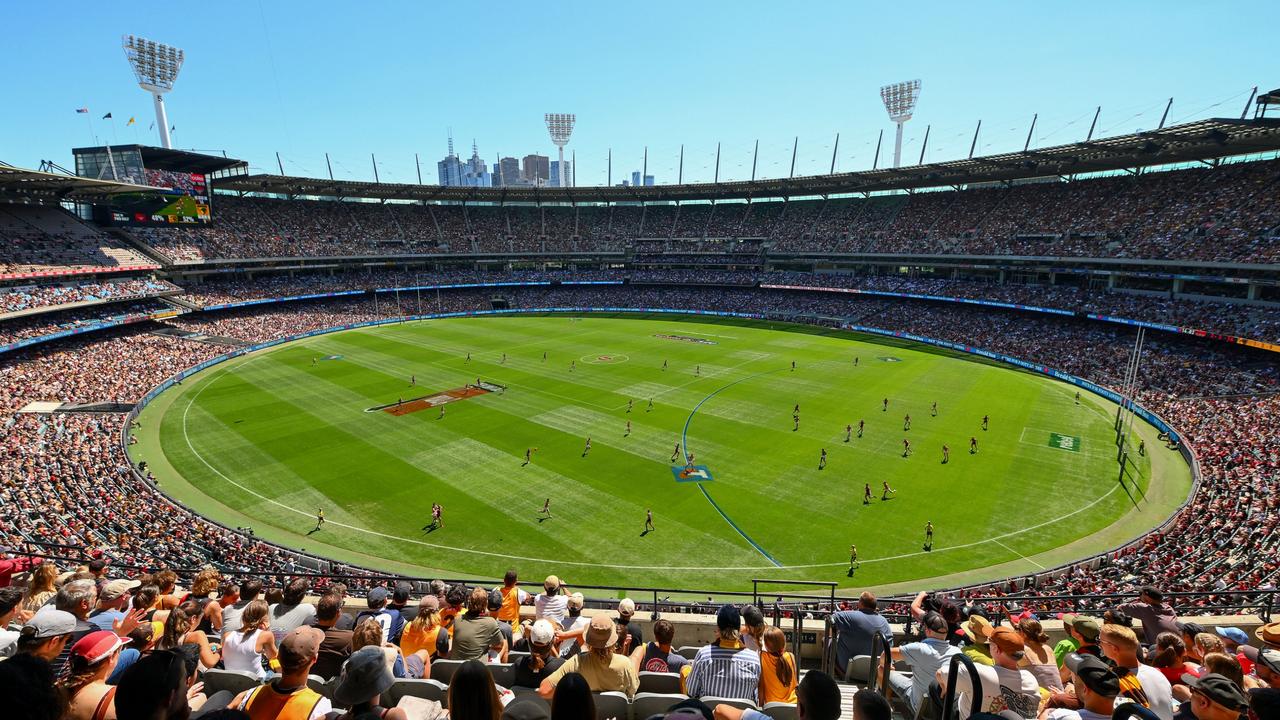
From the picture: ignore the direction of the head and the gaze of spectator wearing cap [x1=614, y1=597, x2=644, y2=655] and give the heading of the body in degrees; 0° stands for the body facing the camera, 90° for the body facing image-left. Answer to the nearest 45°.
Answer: approximately 180°

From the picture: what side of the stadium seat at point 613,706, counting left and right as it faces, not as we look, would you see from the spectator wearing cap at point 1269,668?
right

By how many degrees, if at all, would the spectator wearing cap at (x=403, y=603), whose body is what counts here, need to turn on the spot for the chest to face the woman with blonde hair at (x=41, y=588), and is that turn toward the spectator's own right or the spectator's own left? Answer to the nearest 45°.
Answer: approximately 90° to the spectator's own left

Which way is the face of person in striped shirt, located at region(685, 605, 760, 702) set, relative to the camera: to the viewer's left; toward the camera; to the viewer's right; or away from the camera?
away from the camera

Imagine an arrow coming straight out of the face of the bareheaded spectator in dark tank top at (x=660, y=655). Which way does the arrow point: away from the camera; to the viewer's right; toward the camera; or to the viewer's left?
away from the camera

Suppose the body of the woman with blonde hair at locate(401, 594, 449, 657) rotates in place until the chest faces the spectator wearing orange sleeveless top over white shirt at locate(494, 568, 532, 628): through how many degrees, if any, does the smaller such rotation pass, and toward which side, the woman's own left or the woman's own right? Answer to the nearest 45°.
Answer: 0° — they already face them

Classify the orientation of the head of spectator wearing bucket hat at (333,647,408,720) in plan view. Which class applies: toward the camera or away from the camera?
away from the camera

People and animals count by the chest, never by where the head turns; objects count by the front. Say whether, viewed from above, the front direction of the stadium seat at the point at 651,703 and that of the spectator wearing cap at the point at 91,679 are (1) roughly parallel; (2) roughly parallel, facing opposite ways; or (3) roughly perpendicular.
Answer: roughly parallel

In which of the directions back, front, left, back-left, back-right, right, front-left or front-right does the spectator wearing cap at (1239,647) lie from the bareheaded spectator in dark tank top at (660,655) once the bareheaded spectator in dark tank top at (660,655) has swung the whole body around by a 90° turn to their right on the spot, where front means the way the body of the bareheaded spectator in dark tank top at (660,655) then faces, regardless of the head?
front

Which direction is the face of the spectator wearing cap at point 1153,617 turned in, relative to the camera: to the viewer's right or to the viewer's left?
to the viewer's left

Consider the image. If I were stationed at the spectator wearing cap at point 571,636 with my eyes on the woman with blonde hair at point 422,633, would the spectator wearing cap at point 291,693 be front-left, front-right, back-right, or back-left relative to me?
front-left

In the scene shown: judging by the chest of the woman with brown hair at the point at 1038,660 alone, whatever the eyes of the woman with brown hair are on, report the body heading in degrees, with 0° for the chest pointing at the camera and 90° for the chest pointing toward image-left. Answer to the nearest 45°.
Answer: approximately 135°

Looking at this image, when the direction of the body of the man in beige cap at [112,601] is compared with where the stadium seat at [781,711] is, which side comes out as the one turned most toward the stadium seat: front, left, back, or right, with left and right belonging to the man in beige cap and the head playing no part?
right

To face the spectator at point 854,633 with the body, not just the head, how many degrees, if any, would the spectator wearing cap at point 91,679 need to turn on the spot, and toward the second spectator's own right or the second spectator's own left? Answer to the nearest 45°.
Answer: approximately 90° to the second spectator's own right

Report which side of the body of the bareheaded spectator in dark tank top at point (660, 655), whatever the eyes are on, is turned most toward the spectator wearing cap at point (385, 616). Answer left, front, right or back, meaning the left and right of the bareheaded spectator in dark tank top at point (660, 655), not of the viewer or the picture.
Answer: left

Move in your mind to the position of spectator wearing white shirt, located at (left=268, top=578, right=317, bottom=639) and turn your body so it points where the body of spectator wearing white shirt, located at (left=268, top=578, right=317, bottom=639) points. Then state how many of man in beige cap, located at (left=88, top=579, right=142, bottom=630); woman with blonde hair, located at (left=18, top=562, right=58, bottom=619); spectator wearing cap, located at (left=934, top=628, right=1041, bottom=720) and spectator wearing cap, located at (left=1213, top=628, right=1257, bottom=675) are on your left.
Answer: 2
